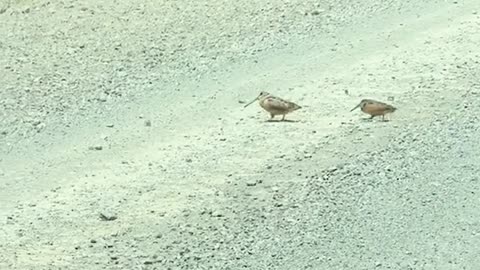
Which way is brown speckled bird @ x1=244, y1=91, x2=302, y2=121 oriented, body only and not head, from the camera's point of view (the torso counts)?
to the viewer's left

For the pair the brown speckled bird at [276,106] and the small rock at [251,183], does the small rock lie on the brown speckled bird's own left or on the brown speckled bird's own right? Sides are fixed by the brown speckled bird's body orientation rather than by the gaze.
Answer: on the brown speckled bird's own left

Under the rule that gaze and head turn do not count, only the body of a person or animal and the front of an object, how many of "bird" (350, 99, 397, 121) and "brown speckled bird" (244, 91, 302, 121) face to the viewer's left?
2

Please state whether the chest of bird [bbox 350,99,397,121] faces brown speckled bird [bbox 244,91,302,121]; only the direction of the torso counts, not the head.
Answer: yes

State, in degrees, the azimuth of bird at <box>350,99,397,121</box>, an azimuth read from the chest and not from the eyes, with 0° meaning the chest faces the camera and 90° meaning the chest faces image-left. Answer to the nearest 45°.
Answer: approximately 90°
